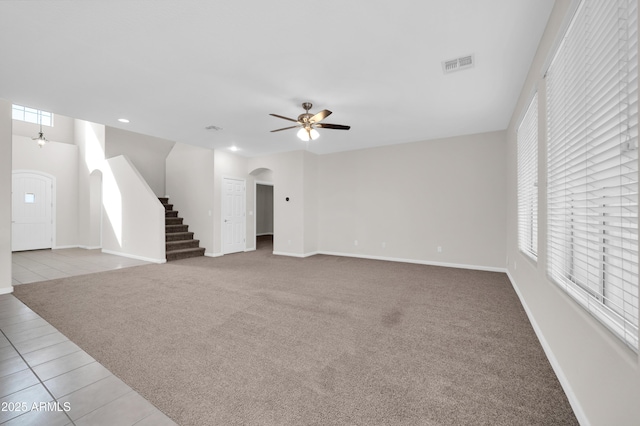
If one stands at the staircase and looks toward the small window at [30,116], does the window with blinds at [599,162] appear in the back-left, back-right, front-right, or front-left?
back-left

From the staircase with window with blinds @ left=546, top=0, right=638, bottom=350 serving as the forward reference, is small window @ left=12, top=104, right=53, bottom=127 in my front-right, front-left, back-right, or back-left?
back-right

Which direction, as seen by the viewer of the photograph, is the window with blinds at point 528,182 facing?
facing to the left of the viewer

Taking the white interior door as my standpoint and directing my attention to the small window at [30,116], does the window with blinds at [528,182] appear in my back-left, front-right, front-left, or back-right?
back-left

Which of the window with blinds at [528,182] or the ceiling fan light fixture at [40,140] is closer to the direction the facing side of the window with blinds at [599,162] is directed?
the ceiling fan light fixture

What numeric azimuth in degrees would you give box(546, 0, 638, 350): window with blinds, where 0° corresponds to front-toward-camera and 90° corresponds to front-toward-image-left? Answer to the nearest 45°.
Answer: approximately 90°

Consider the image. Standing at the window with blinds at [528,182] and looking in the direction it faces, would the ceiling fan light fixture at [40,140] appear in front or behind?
in front

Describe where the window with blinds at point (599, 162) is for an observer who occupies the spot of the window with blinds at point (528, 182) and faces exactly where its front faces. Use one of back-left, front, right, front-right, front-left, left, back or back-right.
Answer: left

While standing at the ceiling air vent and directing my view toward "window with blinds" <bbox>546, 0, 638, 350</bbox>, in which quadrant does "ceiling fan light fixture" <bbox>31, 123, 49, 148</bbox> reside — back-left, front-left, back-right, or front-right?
back-right

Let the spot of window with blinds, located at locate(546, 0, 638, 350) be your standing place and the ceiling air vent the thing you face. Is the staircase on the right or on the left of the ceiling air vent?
left

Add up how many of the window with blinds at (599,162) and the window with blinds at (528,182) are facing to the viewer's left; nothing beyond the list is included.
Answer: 2

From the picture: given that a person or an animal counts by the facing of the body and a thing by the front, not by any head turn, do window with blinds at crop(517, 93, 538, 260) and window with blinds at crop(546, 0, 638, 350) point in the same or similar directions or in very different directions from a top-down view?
same or similar directions

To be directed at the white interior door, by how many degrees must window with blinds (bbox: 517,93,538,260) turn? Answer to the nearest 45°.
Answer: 0° — it already faces it

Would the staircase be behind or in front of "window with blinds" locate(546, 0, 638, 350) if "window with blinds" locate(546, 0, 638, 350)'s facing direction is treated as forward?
in front
